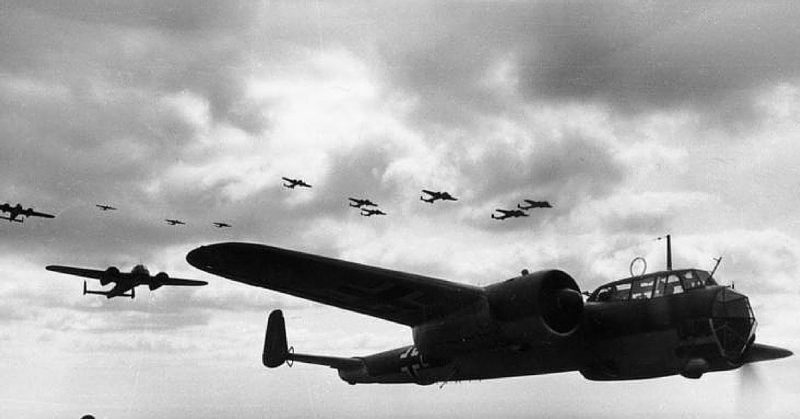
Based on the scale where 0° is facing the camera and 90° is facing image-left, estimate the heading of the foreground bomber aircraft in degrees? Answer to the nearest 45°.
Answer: approximately 315°

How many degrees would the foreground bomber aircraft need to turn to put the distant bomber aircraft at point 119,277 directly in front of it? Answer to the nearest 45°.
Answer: approximately 180°
